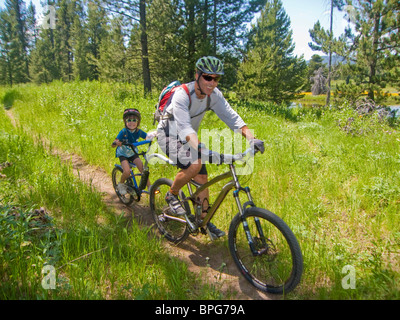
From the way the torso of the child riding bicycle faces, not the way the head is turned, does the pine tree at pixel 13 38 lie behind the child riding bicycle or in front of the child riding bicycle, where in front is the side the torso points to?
behind

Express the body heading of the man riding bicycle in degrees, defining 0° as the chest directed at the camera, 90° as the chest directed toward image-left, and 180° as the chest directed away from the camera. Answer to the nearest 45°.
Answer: approximately 315°

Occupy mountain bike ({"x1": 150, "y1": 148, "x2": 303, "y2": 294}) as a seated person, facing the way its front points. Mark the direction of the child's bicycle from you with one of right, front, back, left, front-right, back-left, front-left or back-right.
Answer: back

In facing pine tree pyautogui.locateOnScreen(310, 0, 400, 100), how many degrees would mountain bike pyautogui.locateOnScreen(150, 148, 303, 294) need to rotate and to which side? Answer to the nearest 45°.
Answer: approximately 90° to its left

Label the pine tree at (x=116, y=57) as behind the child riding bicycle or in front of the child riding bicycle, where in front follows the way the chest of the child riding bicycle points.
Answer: behind

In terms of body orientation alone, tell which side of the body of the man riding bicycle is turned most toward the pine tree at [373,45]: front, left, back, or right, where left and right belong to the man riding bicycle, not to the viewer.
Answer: left

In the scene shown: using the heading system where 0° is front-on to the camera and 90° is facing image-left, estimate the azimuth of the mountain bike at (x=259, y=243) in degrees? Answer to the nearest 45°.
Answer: approximately 315°

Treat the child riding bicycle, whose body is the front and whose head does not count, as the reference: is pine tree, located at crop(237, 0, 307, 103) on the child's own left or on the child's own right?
on the child's own left

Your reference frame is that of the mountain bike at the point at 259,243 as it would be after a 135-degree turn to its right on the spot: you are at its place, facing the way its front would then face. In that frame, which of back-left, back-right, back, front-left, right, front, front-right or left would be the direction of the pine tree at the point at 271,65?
right

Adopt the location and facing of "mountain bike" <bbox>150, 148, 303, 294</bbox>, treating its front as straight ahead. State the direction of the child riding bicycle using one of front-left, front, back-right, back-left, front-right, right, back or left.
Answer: back

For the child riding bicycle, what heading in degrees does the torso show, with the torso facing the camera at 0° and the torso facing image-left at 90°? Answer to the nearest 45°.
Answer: approximately 315°
